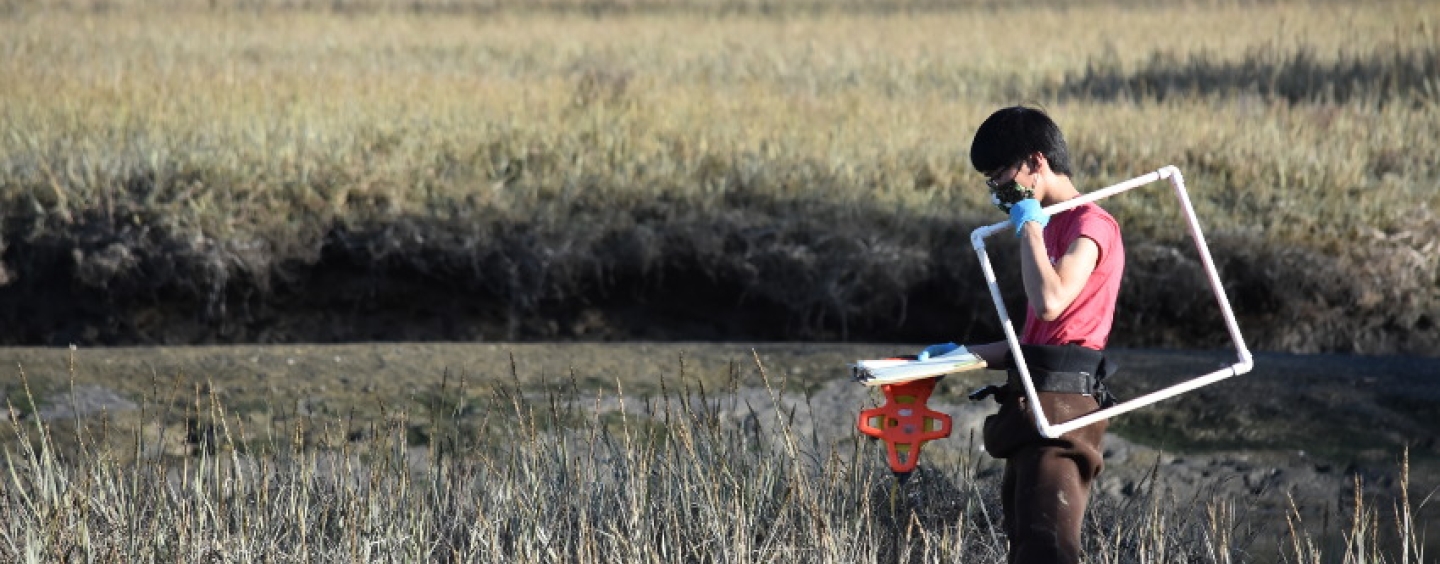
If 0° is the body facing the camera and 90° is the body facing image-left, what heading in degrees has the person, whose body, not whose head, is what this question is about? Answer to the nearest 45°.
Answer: approximately 90°

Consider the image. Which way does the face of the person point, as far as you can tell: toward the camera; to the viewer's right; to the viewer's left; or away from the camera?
to the viewer's left
